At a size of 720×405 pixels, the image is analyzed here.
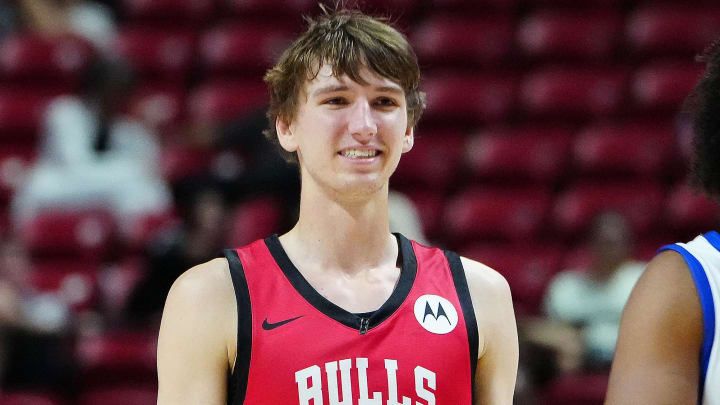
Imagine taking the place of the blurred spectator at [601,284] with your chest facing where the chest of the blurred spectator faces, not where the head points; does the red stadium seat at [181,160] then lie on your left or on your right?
on your right

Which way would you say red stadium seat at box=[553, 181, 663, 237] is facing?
toward the camera

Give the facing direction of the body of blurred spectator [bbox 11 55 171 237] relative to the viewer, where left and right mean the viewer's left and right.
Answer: facing the viewer

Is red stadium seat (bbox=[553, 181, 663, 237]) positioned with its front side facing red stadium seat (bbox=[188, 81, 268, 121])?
no

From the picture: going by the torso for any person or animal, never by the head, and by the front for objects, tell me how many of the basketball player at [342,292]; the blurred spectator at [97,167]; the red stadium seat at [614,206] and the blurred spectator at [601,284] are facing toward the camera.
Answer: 4

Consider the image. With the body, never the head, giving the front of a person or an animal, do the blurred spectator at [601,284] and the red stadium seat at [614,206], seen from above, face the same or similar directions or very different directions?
same or similar directions

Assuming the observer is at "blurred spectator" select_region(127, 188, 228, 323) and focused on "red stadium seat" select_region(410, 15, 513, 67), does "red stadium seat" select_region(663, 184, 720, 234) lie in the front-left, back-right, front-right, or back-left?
front-right

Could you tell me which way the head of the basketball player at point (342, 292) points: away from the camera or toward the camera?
toward the camera

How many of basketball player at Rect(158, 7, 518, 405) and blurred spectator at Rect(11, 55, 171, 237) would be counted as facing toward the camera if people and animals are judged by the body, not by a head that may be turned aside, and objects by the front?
2

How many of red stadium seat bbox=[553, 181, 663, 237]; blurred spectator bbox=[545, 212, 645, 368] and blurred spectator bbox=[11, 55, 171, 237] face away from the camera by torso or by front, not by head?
0

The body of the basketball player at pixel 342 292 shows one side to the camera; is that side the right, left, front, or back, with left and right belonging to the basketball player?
front

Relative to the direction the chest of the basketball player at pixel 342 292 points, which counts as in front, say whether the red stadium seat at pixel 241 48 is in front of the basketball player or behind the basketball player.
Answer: behind

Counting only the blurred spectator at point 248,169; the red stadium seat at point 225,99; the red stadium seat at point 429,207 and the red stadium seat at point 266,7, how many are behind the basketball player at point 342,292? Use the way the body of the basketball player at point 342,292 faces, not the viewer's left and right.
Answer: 4

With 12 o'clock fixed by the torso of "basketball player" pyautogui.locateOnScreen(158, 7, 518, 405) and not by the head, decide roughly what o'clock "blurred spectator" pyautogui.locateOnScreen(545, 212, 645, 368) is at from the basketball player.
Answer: The blurred spectator is roughly at 7 o'clock from the basketball player.
